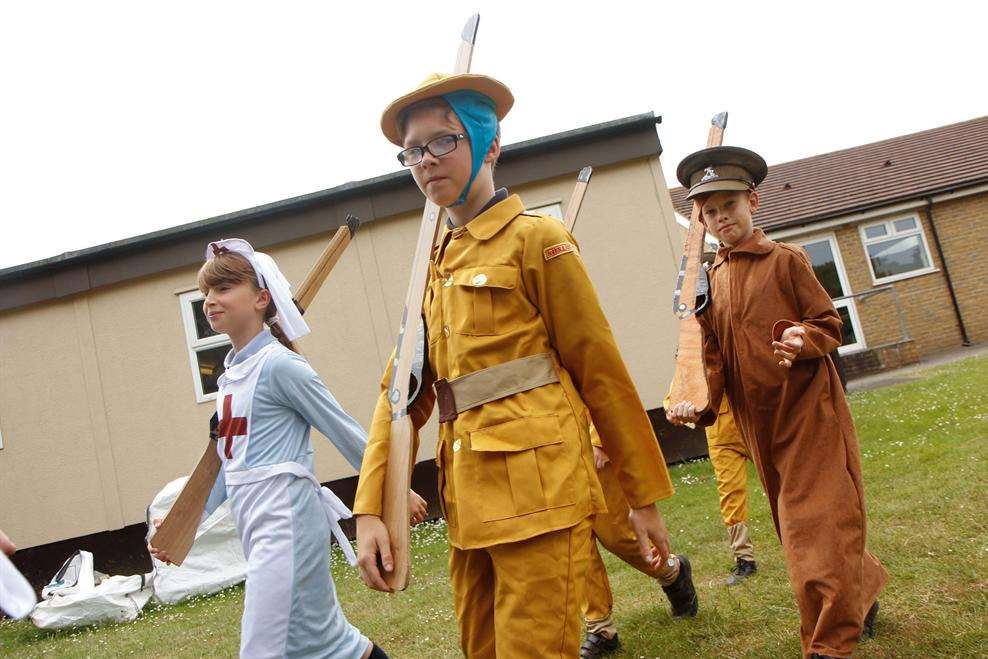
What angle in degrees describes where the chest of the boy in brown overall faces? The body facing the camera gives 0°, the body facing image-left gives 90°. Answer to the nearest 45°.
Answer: approximately 45°

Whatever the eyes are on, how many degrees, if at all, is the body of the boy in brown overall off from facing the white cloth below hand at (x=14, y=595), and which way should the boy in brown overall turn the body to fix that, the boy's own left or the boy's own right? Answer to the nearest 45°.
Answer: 0° — they already face it

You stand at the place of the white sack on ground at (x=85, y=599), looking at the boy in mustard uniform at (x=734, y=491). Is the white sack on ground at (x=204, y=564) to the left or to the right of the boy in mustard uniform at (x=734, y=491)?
left

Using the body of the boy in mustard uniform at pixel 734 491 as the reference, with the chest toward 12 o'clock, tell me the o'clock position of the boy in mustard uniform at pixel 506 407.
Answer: the boy in mustard uniform at pixel 506 407 is roughly at 11 o'clock from the boy in mustard uniform at pixel 734 491.

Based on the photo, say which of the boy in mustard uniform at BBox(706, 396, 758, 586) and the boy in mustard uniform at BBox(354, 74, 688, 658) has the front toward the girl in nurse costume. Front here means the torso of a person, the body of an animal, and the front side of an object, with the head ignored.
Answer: the boy in mustard uniform at BBox(706, 396, 758, 586)
